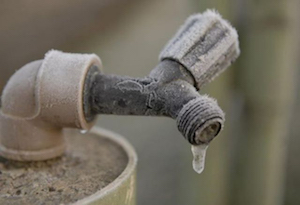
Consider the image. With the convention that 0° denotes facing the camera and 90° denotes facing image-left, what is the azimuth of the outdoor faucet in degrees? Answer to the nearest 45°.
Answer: approximately 270°
